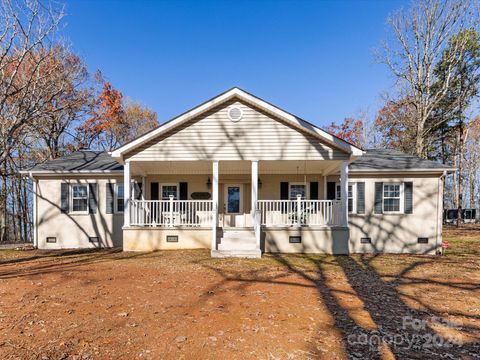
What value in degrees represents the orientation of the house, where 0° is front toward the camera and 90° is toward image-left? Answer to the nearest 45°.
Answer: approximately 0°
